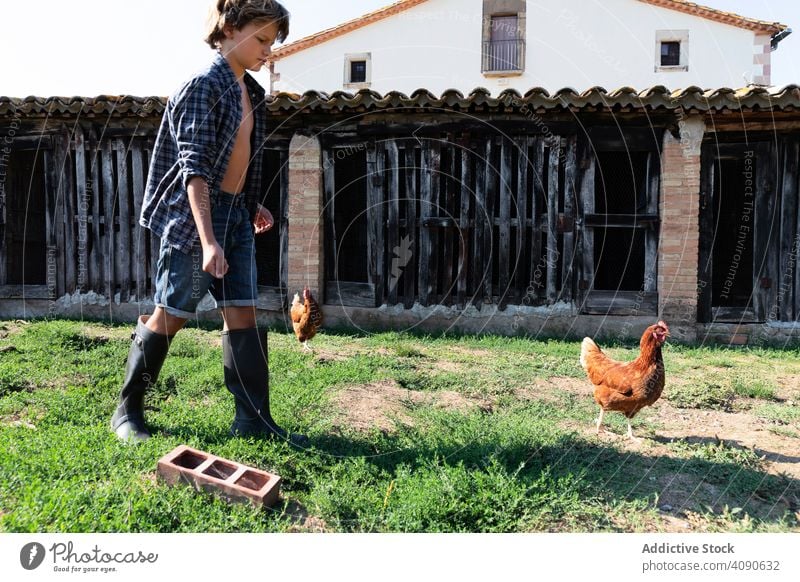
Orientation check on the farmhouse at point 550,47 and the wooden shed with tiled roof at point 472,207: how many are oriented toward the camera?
2

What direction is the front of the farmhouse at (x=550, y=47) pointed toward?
toward the camera

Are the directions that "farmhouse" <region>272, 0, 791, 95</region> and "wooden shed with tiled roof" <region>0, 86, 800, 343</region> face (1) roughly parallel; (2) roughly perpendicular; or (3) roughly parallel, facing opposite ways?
roughly parallel

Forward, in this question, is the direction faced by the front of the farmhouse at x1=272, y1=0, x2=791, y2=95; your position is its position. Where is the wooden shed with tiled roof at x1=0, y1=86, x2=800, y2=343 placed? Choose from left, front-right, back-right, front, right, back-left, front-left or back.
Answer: front

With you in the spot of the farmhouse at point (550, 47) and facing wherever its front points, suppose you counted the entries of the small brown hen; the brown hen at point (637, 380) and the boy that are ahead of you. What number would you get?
3

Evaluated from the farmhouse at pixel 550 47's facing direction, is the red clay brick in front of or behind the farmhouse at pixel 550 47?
in front

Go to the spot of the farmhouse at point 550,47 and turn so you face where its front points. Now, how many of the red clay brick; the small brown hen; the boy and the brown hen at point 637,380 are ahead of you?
4

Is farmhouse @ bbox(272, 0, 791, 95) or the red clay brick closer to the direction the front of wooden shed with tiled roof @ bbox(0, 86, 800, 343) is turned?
the red clay brick

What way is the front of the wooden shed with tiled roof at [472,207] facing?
toward the camera

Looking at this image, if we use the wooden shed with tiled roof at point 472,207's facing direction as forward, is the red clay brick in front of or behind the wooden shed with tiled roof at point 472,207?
in front

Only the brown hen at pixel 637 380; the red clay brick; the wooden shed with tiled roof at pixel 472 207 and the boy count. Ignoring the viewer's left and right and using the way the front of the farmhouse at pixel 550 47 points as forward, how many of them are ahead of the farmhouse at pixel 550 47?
4

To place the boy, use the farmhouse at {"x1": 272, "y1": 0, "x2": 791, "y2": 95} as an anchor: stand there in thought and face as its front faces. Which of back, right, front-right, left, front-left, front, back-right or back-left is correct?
front

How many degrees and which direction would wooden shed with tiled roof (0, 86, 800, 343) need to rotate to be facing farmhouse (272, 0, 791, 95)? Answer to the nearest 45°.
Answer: approximately 180°

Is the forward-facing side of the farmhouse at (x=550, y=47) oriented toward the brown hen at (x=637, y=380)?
yes

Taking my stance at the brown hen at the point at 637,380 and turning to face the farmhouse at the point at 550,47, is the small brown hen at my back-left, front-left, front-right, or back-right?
front-left
